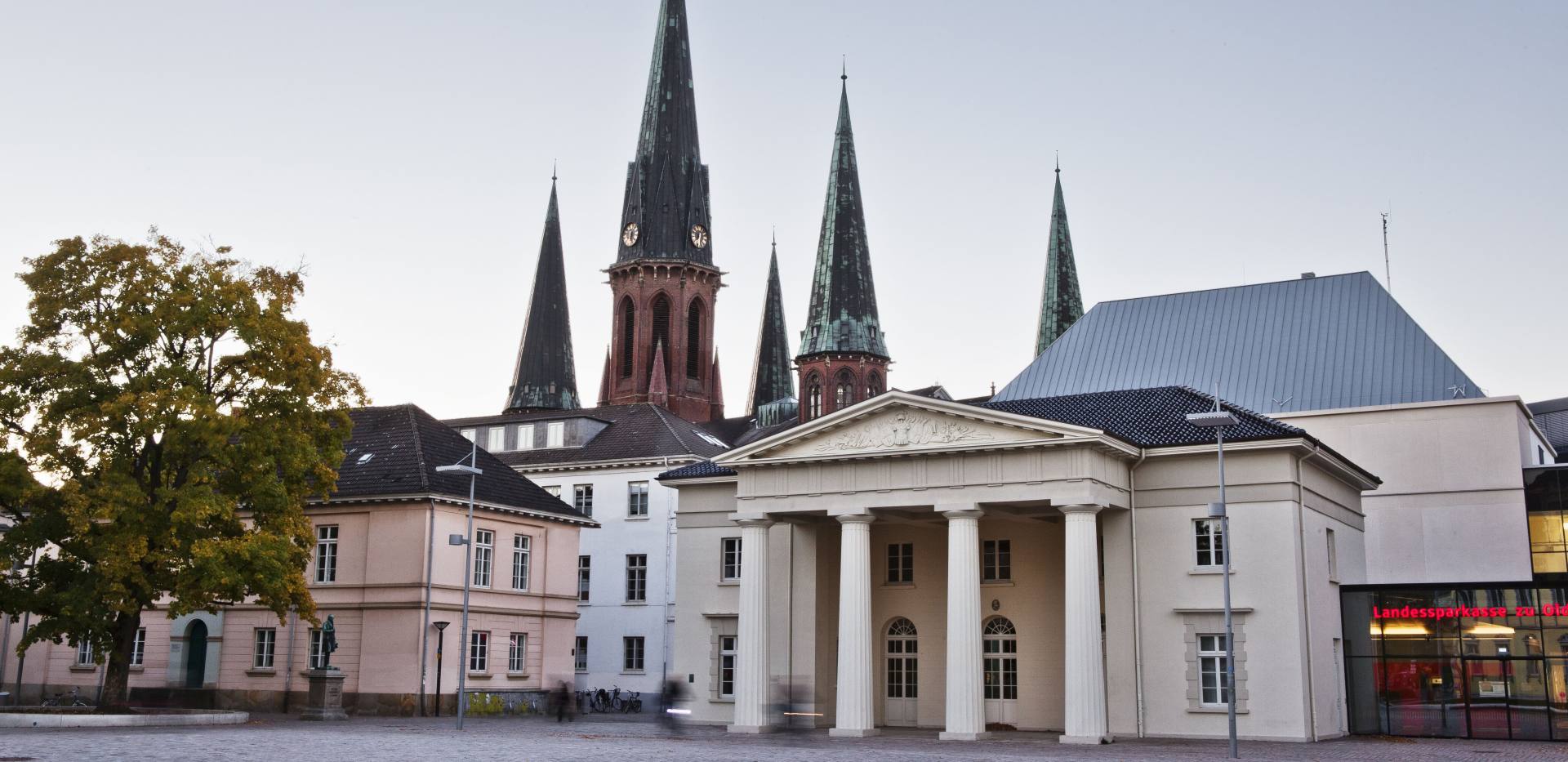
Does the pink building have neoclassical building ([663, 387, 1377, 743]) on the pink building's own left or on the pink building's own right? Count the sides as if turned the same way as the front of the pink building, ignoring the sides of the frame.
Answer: on the pink building's own left

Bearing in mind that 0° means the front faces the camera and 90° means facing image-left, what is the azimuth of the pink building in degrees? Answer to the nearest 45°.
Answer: approximately 45°
